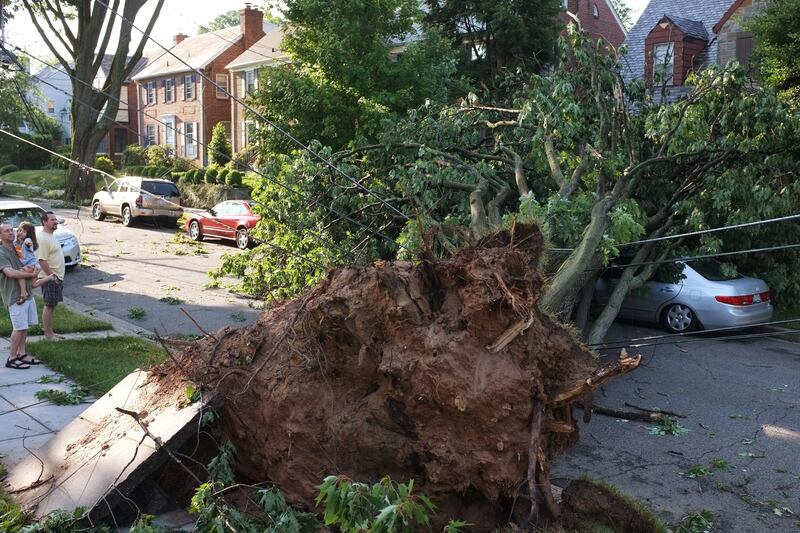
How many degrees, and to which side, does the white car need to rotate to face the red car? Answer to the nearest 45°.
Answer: approximately 90° to its left

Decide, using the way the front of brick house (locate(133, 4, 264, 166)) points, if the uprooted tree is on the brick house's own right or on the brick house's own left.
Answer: on the brick house's own left

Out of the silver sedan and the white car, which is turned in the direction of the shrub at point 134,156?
the silver sedan

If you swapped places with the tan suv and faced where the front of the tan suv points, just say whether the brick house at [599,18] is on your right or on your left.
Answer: on your right

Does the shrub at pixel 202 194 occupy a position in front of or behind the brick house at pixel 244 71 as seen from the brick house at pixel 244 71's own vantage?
in front

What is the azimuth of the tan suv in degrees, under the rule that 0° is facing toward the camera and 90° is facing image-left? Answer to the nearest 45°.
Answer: approximately 135°

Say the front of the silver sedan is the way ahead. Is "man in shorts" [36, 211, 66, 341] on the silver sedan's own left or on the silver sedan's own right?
on the silver sedan's own left

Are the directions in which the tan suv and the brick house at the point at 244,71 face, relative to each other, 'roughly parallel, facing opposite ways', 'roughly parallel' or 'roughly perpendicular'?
roughly perpendicular

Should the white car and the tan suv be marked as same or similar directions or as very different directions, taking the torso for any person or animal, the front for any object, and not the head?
very different directions

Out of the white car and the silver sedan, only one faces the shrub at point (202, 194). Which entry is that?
the silver sedan

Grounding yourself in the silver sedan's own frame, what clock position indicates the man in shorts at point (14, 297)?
The man in shorts is roughly at 9 o'clock from the silver sedan.
